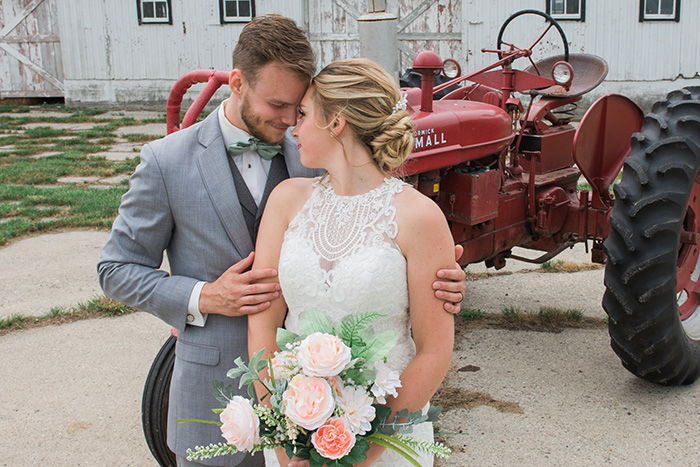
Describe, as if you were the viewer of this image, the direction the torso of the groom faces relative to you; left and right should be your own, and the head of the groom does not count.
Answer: facing the viewer and to the right of the viewer

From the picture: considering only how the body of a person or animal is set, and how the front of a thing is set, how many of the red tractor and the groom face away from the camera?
0

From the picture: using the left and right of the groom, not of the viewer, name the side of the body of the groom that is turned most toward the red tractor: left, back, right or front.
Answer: left

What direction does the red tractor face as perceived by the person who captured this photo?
facing the viewer and to the left of the viewer

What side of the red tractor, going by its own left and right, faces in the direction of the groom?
front

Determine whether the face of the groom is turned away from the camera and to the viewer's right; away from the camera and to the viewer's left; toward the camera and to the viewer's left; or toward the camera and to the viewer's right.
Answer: toward the camera and to the viewer's right
